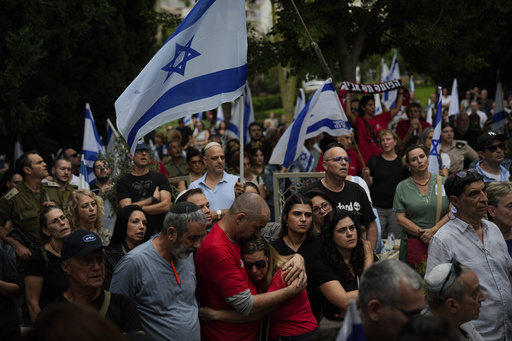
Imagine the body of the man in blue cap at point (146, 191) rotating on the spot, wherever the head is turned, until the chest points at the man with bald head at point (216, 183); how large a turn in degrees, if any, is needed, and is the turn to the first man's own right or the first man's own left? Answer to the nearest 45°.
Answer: approximately 45° to the first man's own left

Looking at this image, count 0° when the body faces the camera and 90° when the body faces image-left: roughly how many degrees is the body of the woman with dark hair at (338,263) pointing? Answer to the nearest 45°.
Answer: approximately 315°

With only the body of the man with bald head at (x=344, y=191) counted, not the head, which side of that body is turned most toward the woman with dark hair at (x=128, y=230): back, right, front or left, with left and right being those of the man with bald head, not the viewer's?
right

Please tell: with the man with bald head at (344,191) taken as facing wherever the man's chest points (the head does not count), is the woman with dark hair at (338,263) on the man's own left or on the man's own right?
on the man's own right

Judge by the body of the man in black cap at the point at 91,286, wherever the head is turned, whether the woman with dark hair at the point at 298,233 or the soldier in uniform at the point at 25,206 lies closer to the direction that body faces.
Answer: the woman with dark hair

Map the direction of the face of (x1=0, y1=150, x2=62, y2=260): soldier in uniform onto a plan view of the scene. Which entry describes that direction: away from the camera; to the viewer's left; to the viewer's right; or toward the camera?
to the viewer's right

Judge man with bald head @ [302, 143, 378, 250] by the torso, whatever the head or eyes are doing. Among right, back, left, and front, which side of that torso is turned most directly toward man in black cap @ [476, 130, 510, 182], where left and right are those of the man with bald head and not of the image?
left

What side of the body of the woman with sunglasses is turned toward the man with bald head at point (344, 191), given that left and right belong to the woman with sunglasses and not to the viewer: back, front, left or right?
back

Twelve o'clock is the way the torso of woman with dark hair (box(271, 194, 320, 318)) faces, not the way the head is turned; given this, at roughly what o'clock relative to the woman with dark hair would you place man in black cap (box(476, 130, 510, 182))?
The man in black cap is roughly at 9 o'clock from the woman with dark hair.
